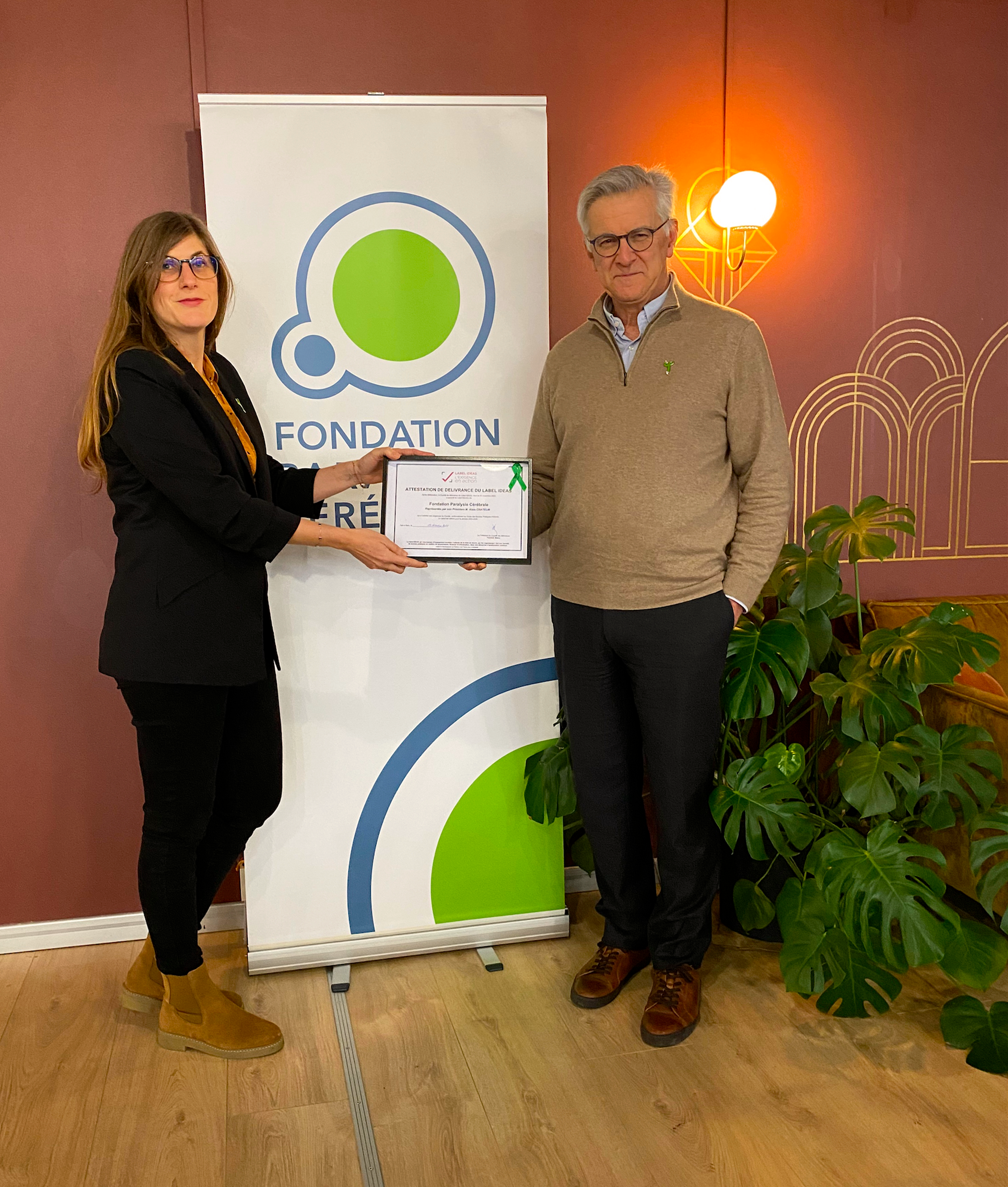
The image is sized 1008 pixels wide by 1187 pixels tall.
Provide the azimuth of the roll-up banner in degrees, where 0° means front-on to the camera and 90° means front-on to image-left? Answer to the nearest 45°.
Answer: approximately 0°

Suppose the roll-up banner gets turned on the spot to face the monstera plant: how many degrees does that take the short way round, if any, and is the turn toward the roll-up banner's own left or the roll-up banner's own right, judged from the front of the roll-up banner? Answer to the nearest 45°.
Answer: approximately 45° to the roll-up banner's own left

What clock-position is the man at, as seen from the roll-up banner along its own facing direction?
The man is roughly at 10 o'clock from the roll-up banner.
